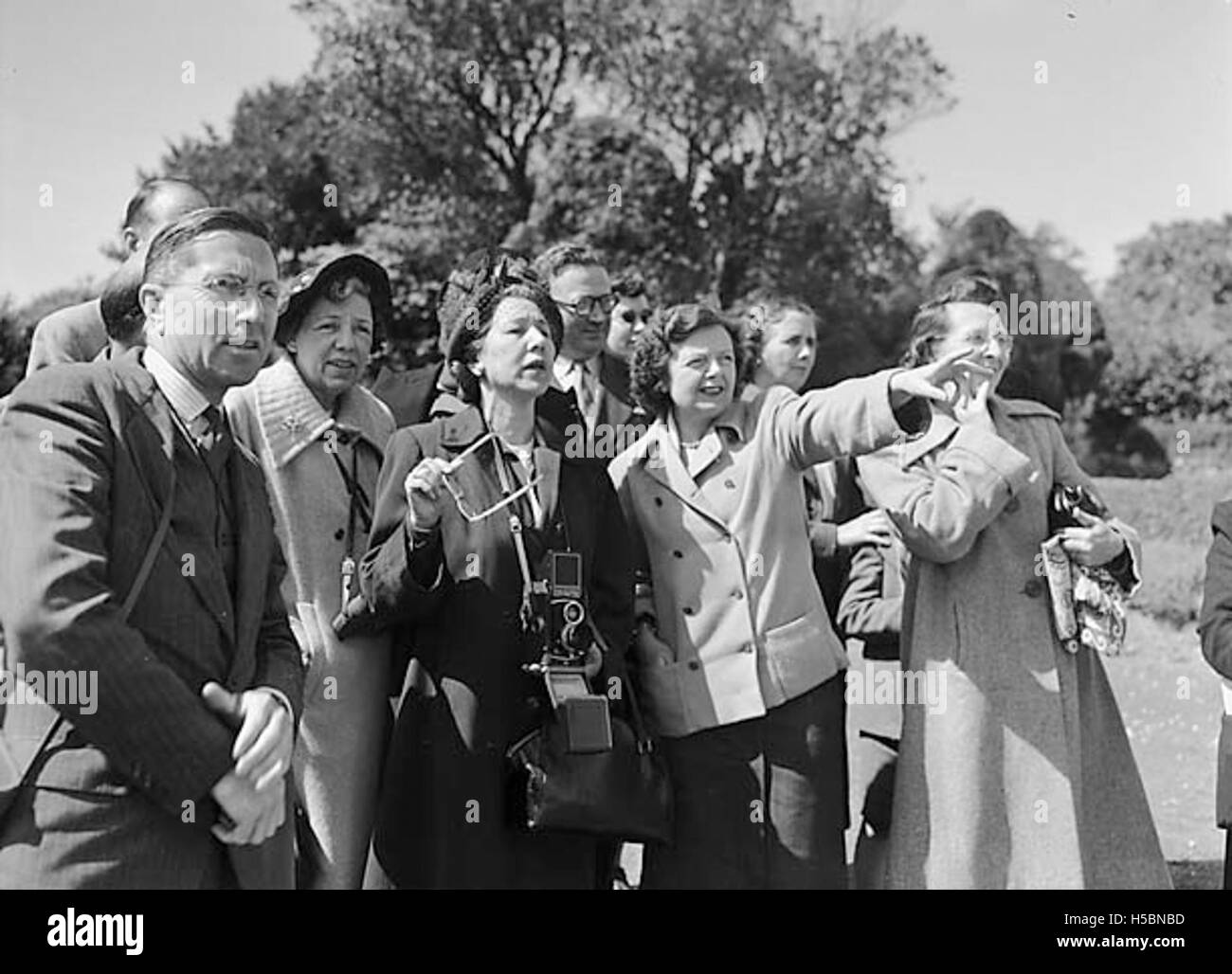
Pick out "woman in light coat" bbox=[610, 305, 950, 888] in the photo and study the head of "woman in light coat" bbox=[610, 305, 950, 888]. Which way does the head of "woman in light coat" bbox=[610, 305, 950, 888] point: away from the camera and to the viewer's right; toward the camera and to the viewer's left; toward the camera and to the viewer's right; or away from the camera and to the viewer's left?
toward the camera and to the viewer's right

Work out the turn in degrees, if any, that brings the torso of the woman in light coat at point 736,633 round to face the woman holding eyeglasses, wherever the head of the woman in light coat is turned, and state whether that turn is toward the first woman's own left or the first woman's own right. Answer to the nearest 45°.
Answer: approximately 45° to the first woman's own right

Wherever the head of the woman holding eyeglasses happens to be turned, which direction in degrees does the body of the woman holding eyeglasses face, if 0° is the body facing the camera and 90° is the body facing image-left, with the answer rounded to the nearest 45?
approximately 315°

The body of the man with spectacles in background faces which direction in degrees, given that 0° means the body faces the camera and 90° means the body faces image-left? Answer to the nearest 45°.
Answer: approximately 315°

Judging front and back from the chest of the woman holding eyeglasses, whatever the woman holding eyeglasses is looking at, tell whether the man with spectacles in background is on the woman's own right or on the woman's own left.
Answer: on the woman's own left

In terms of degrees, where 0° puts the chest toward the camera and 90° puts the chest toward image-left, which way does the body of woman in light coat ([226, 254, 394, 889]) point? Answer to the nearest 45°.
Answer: approximately 315°
